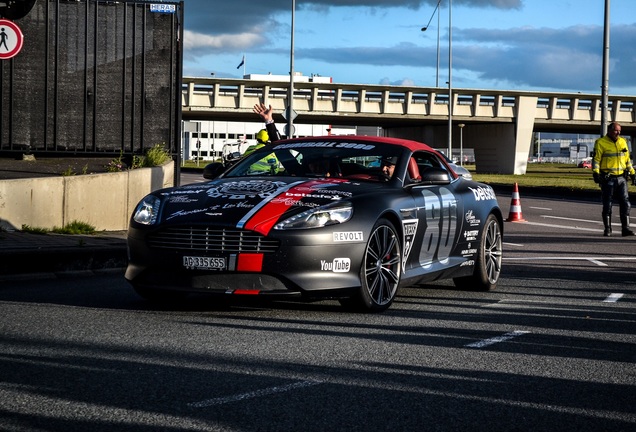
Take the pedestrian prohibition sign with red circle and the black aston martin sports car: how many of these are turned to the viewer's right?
0

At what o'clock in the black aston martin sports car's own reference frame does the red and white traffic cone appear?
The red and white traffic cone is roughly at 5 o'clock from the black aston martin sports car.

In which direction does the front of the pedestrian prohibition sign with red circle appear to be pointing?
toward the camera

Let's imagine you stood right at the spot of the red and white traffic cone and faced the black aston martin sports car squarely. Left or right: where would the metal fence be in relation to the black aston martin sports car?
right

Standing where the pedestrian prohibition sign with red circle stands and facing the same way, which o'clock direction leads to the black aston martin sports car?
The black aston martin sports car is roughly at 11 o'clock from the pedestrian prohibition sign with red circle.

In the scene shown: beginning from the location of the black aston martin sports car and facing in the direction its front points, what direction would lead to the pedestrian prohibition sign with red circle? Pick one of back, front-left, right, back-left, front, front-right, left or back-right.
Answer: right
